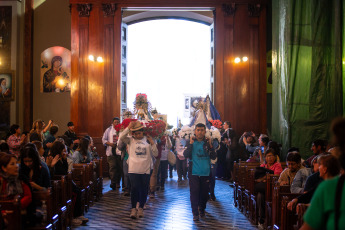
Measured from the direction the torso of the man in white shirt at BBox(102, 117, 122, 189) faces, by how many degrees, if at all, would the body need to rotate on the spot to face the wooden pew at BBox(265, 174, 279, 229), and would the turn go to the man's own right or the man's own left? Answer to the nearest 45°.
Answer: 0° — they already face it

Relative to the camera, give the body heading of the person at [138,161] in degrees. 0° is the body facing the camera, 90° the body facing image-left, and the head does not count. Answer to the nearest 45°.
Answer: approximately 0°

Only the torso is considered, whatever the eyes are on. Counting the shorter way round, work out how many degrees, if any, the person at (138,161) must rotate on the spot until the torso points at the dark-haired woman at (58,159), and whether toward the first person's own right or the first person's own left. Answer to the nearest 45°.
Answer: approximately 45° to the first person's own right

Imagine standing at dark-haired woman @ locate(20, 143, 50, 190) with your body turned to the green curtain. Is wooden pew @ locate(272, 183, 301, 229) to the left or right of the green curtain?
right

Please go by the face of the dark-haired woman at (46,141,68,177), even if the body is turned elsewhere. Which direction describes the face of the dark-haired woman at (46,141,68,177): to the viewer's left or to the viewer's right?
to the viewer's right

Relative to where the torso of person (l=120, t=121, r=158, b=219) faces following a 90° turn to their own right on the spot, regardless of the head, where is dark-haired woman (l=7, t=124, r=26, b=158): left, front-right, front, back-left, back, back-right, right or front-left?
front-right
